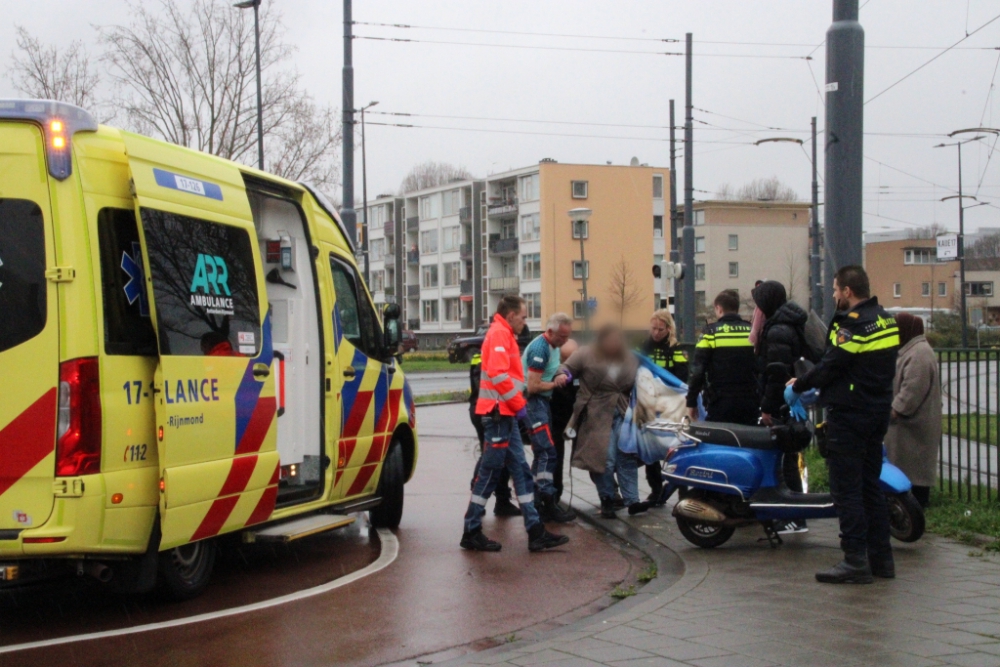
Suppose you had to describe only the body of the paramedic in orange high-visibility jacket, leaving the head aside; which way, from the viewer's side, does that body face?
to the viewer's right

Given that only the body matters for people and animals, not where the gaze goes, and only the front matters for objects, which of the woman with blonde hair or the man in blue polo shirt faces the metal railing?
the man in blue polo shirt

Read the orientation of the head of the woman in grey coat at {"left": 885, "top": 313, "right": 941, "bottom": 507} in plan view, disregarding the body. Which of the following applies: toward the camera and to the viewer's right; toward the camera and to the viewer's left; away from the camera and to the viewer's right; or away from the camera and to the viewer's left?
away from the camera and to the viewer's left

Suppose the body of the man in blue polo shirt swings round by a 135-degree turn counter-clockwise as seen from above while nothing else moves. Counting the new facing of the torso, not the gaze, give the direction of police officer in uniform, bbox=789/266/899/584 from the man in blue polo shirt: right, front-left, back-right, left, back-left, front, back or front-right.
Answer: back

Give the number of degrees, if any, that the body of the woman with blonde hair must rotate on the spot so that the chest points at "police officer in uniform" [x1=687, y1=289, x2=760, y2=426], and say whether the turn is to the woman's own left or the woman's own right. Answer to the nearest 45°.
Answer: approximately 90° to the woman's own left

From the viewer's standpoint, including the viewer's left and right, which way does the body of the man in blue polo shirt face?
facing to the right of the viewer

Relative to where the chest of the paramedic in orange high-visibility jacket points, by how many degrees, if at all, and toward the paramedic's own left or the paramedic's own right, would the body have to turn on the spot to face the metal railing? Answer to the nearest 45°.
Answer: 0° — they already face it

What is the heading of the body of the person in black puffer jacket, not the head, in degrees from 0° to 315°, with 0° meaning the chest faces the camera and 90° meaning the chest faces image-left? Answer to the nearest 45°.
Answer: approximately 90°

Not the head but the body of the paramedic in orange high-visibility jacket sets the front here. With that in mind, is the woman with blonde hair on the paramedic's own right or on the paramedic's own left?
on the paramedic's own left

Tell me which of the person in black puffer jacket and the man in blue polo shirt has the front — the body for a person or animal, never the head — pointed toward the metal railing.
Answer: the man in blue polo shirt

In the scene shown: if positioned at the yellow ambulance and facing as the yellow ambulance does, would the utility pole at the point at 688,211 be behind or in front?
in front

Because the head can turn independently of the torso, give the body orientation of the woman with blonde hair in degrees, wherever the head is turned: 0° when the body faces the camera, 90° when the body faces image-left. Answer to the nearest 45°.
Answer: approximately 45°

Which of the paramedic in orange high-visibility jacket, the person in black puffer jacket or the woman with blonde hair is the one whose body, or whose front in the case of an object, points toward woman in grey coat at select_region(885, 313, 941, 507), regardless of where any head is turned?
the paramedic in orange high-visibility jacket

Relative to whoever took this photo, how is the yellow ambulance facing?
facing away from the viewer and to the right of the viewer

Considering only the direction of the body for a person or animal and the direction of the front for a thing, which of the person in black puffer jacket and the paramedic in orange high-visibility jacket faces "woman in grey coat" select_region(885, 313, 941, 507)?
the paramedic in orange high-visibility jacket
